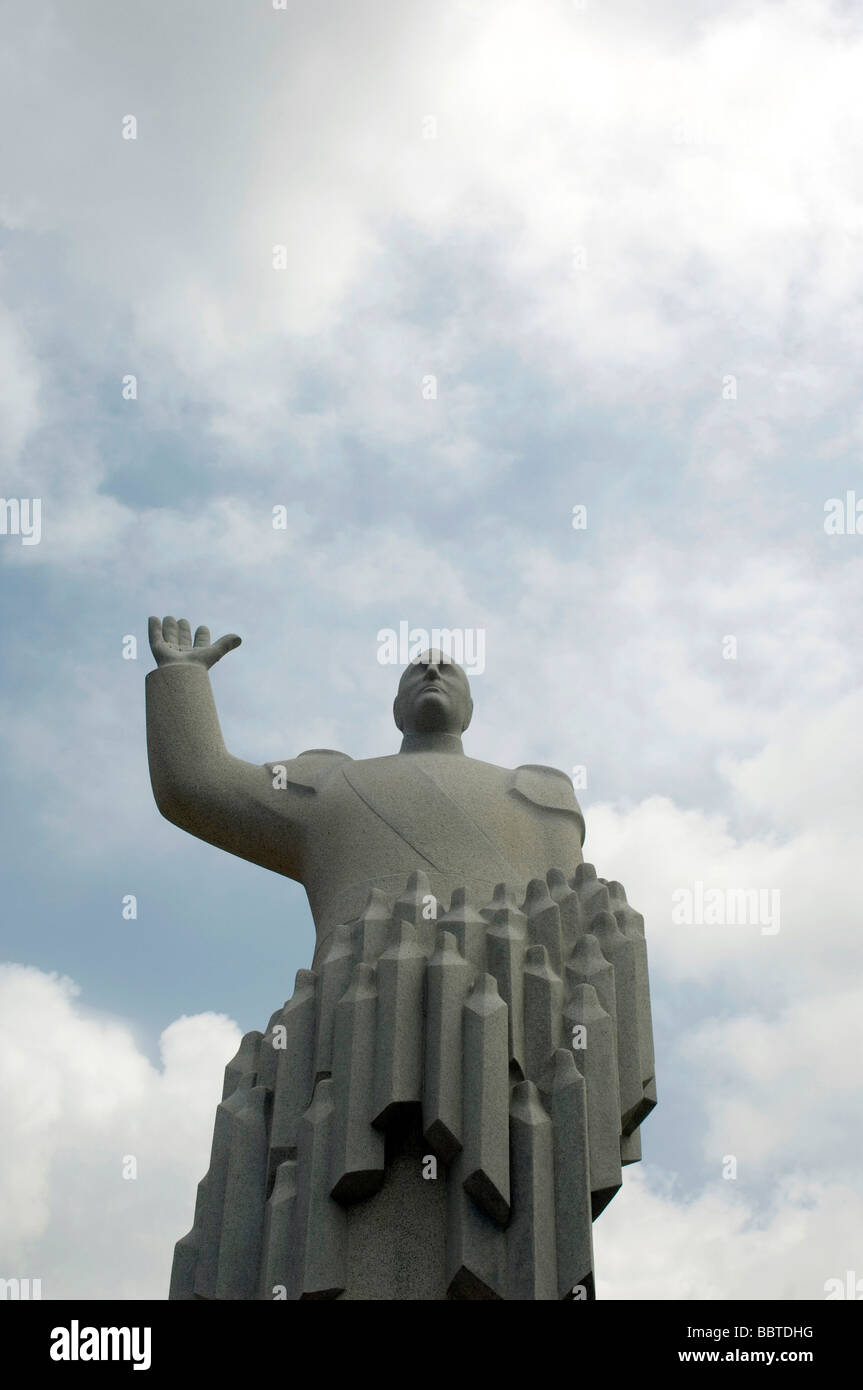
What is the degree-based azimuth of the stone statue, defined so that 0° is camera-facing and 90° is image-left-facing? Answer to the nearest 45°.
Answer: approximately 0°
